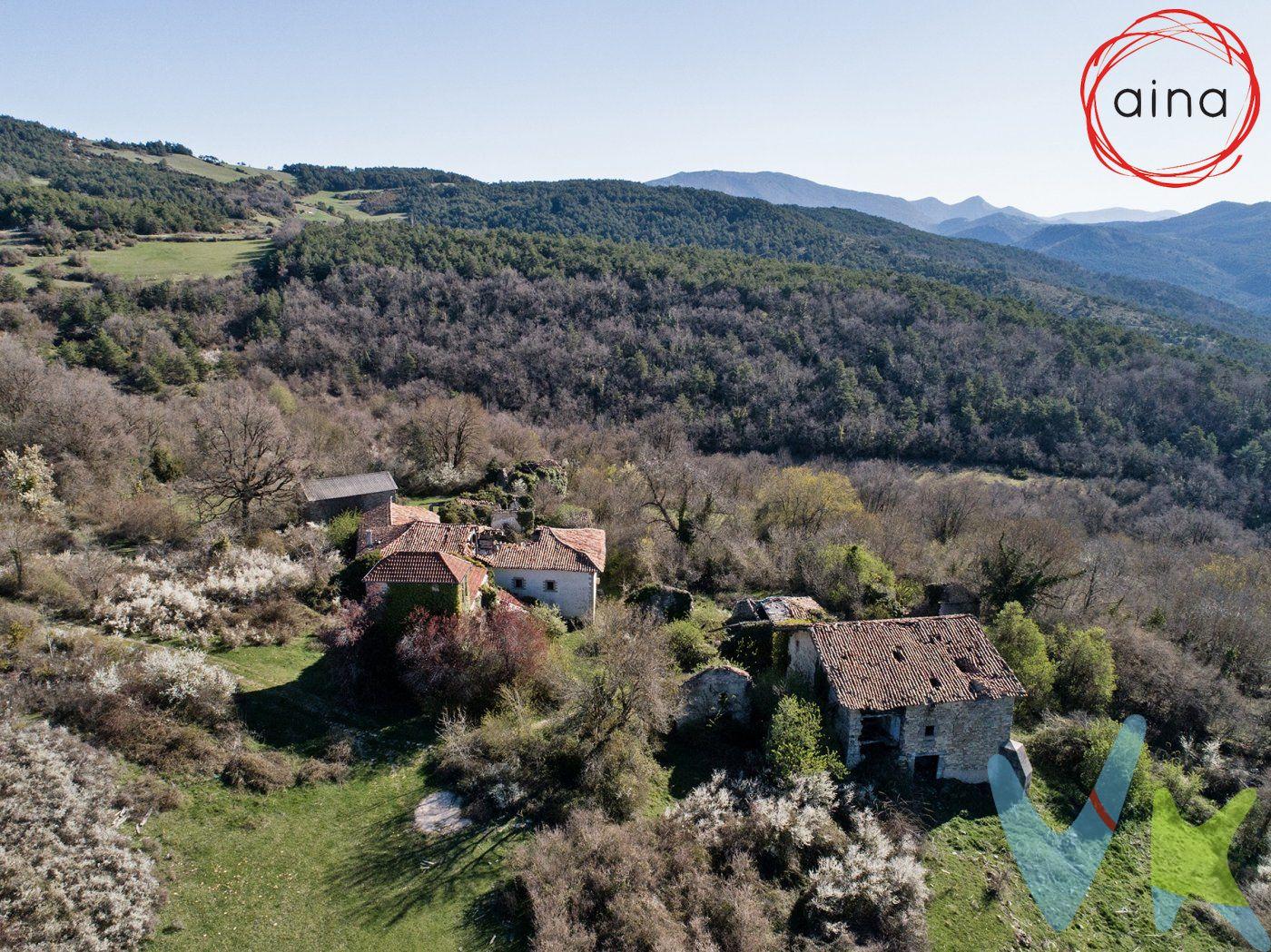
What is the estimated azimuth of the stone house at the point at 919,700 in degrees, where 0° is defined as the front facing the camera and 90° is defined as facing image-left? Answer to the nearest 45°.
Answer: approximately 0°

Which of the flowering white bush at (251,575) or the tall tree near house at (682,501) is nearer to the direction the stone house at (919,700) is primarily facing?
the flowering white bush

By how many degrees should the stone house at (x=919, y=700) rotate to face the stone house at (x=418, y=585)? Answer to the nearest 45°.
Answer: approximately 90° to its right

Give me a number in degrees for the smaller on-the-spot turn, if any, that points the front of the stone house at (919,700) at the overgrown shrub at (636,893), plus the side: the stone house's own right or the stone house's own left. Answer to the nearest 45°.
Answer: approximately 45° to the stone house's own right

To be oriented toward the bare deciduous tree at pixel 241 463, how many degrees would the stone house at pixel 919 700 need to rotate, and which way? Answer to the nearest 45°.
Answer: approximately 90° to its right

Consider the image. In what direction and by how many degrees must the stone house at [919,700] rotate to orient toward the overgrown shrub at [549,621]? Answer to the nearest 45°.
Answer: approximately 90° to its right

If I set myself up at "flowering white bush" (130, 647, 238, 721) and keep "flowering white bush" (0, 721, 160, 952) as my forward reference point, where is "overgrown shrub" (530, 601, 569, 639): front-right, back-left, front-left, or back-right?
back-left

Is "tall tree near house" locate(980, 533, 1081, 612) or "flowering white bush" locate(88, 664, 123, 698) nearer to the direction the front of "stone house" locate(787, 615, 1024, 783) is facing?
the flowering white bush

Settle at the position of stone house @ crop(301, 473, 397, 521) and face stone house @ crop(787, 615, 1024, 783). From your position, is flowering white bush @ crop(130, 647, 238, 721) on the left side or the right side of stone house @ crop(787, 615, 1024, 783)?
right
